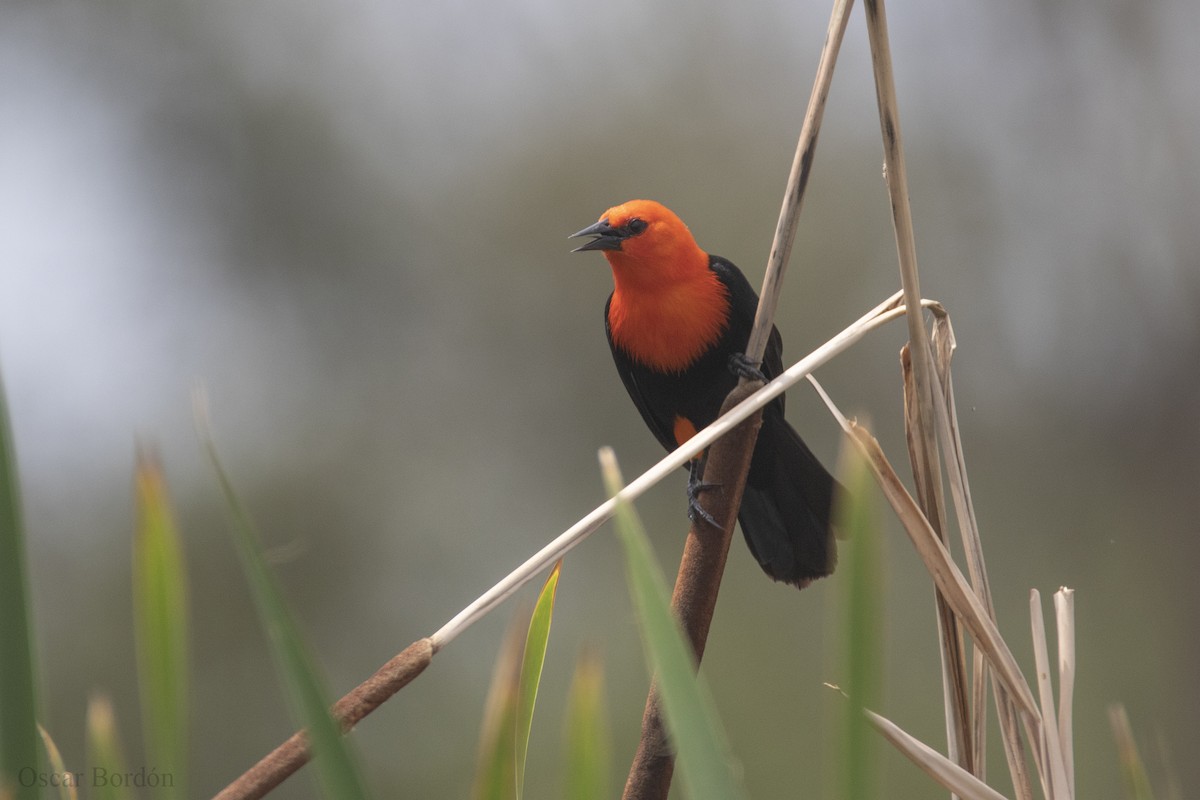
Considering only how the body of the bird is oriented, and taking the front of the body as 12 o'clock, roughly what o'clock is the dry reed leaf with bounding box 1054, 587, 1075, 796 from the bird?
The dry reed leaf is roughly at 8 o'clock from the bird.

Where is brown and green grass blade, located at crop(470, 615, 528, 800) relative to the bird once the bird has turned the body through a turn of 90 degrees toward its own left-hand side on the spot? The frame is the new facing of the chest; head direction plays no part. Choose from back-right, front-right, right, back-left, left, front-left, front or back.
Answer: front-right

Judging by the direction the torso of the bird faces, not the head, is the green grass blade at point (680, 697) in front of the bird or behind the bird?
in front

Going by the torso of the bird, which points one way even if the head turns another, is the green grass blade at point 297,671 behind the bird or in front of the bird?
in front

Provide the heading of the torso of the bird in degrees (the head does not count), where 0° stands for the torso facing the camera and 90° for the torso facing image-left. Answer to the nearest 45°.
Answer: approximately 45°
